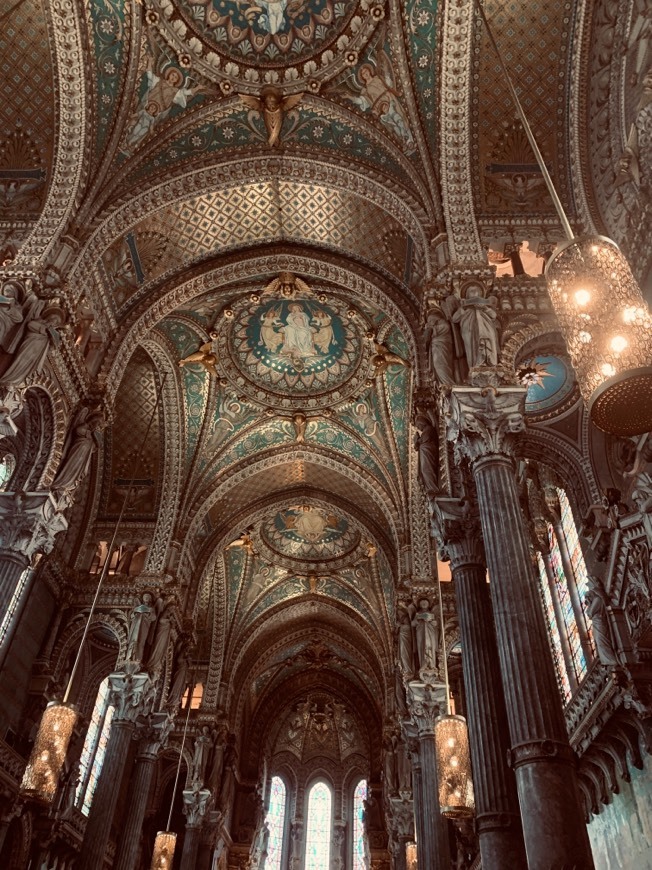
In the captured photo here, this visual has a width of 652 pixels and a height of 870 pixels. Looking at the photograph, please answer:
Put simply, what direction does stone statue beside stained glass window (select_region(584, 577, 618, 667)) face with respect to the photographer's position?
facing to the left of the viewer

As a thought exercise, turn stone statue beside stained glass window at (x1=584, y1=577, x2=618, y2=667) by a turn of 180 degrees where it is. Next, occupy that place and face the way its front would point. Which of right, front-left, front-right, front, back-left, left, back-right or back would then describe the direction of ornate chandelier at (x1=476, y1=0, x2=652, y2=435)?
right

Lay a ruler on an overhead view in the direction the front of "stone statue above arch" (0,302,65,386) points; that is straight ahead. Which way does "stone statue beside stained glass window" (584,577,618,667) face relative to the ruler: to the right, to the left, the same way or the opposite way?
the opposite way

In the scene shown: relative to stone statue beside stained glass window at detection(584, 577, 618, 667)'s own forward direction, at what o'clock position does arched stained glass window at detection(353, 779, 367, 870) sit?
The arched stained glass window is roughly at 2 o'clock from the stone statue beside stained glass window.

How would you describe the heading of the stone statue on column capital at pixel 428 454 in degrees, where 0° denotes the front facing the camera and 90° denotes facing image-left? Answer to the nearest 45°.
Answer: approximately 90°

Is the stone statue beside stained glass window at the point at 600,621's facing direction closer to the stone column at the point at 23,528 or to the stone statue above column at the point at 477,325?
the stone column

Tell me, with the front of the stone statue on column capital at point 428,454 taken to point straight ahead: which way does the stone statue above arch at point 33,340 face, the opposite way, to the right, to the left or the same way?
the opposite way

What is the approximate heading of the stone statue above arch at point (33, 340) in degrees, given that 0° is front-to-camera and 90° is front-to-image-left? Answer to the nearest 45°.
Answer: approximately 315°

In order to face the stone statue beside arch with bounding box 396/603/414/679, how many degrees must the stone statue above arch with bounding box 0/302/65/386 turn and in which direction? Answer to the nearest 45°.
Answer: approximately 45° to its left
